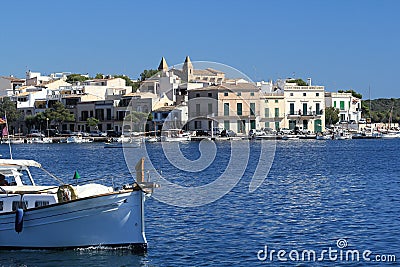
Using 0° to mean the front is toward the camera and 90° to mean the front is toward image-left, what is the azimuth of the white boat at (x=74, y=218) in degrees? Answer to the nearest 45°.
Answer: approximately 270°
